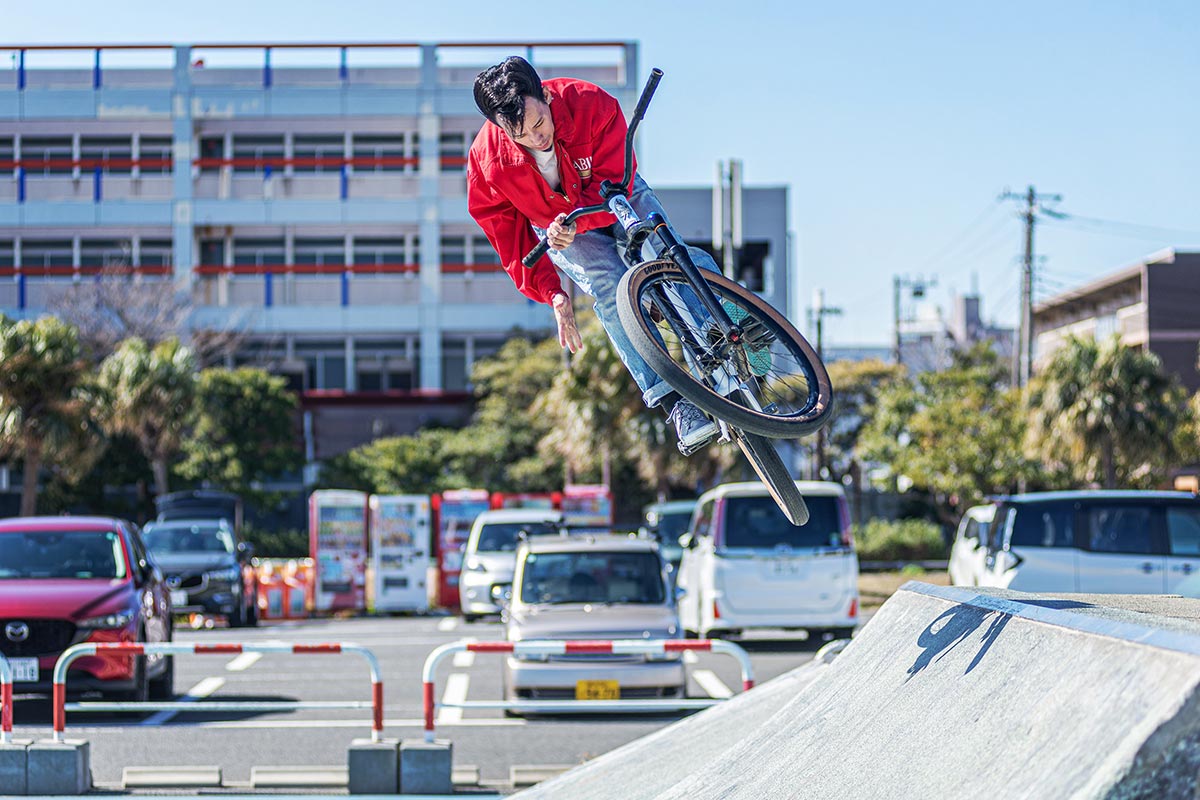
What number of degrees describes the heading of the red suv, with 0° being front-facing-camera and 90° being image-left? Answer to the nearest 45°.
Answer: approximately 0°

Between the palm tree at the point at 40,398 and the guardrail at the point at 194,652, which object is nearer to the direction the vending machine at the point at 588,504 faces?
the guardrail

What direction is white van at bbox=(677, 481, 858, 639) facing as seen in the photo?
away from the camera

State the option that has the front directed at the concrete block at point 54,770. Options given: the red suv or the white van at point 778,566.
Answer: the red suv

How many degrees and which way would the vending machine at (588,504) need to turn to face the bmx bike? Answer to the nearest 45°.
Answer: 0° — it already faces it

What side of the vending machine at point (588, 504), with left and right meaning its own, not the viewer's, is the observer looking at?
front

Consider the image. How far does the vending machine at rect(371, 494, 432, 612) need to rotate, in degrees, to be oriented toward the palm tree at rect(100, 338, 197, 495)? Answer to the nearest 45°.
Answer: approximately 135° to its right

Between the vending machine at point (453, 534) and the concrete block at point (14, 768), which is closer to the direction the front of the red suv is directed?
the concrete block

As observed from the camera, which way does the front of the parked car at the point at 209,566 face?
facing the viewer

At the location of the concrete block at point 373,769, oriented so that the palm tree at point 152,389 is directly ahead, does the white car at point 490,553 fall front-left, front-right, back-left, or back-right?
front-right

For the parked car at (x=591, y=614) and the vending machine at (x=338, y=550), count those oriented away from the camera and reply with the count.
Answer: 0

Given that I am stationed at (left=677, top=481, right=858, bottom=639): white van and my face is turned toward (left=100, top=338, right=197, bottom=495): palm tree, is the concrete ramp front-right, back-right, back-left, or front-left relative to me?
back-left

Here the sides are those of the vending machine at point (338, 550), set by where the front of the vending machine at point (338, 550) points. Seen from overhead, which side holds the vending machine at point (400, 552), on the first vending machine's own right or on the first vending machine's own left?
on the first vending machine's own left

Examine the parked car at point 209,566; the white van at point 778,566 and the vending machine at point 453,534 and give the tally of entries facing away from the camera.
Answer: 1
